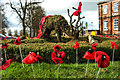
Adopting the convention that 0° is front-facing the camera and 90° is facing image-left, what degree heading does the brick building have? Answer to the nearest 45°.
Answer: approximately 45°

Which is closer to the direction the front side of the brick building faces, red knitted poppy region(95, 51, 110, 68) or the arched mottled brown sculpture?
the red knitted poppy

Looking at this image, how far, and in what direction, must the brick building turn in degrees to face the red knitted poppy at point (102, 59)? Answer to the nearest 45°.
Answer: approximately 45° to its left
